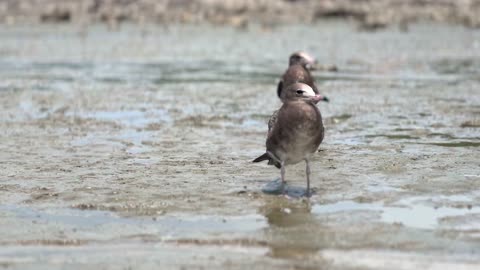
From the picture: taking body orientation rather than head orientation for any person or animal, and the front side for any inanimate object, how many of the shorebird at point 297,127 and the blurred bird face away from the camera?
0

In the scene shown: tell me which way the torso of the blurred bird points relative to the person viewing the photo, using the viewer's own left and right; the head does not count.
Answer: facing the viewer and to the right of the viewer

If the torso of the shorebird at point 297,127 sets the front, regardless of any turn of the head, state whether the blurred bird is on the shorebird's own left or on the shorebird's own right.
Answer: on the shorebird's own left

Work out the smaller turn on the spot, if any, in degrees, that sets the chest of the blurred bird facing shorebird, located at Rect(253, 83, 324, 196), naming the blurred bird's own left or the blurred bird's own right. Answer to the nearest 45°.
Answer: approximately 45° to the blurred bird's own right
